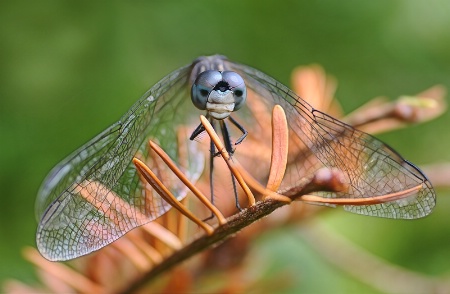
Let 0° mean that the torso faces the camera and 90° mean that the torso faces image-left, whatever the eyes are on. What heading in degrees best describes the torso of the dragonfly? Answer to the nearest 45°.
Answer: approximately 0°
